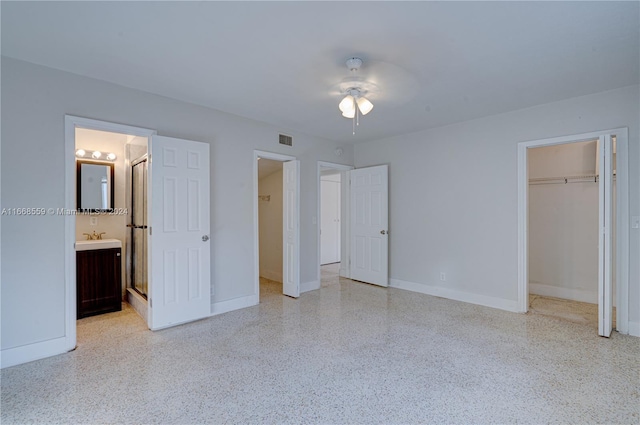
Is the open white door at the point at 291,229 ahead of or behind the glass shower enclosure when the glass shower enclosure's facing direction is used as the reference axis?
behind

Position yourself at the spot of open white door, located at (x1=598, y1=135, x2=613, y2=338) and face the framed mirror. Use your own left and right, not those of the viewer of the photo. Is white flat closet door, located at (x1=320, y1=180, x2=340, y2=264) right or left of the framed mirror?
right

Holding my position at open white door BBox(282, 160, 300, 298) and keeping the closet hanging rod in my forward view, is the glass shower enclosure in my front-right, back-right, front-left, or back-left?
back-right

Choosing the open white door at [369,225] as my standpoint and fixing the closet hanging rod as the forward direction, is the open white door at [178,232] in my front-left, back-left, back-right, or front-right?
back-right

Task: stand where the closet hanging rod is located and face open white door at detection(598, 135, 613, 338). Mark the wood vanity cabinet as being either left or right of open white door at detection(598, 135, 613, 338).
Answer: right

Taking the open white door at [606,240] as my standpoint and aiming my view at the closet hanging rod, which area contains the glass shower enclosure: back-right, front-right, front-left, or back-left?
back-left

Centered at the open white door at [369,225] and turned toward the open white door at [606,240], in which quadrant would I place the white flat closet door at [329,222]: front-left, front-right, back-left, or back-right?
back-left

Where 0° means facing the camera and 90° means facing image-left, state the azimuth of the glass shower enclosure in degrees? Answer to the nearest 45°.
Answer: approximately 90°
